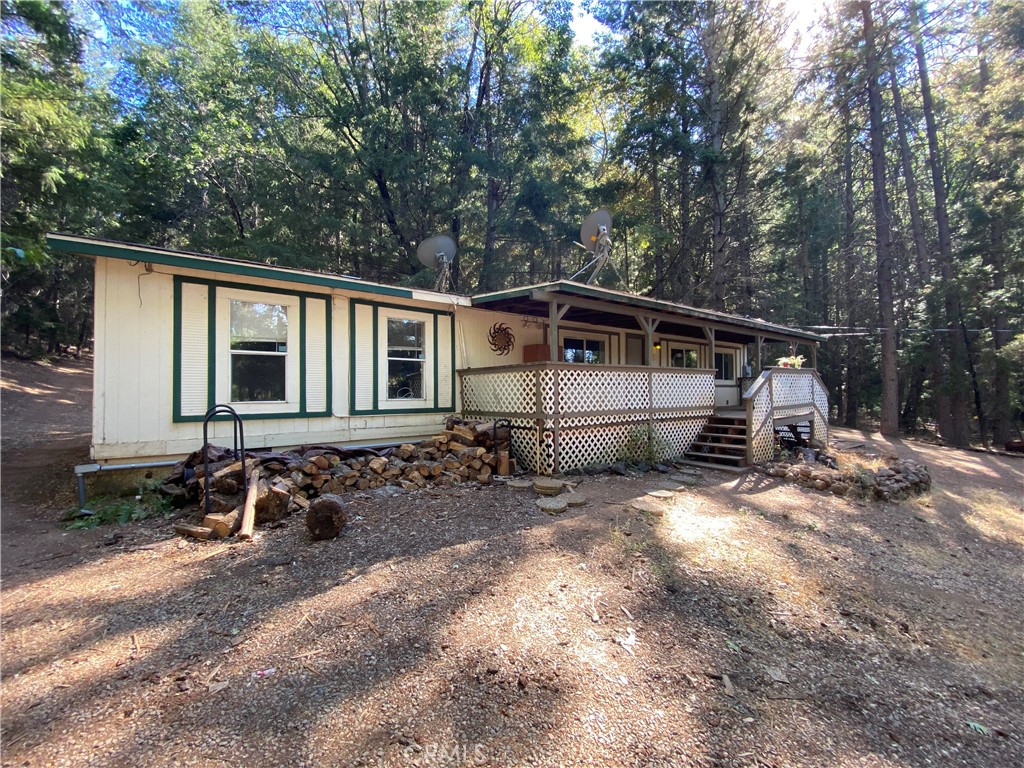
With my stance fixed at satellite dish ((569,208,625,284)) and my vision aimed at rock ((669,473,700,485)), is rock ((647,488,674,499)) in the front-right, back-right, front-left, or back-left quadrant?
front-right

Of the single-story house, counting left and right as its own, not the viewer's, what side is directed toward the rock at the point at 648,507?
front

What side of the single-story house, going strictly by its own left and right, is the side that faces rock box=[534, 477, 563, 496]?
front

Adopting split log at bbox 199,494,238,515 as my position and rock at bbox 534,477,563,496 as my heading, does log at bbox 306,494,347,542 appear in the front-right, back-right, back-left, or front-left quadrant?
front-right

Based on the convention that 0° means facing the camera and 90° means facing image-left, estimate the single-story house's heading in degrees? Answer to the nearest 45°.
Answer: approximately 315°

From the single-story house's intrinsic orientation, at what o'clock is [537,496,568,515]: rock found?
The rock is roughly at 12 o'clock from the single-story house.
